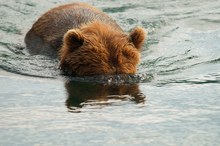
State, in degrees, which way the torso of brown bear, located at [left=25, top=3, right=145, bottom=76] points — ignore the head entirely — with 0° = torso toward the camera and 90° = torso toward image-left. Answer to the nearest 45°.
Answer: approximately 315°
